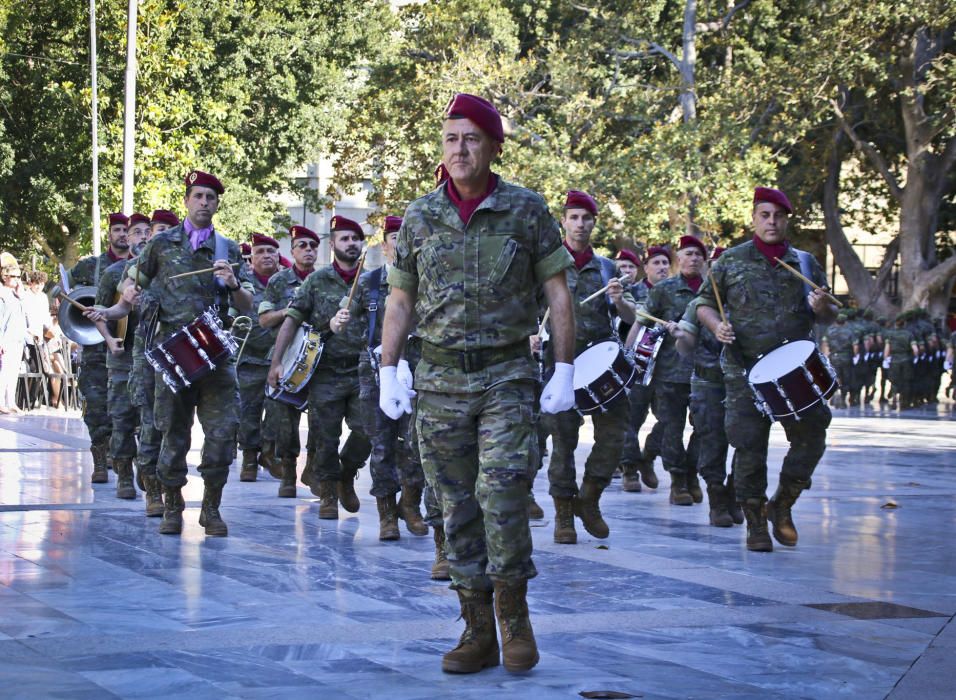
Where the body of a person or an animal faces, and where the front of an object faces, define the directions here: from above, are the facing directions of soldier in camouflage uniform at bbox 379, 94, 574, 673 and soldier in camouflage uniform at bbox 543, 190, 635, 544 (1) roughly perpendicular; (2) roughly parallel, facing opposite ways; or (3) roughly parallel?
roughly parallel

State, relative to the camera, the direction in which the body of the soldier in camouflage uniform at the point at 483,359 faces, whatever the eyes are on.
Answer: toward the camera

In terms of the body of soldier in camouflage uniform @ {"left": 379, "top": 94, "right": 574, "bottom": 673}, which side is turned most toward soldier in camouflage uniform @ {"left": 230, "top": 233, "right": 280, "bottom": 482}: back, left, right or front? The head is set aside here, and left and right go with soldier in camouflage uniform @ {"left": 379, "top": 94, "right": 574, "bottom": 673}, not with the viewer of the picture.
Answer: back

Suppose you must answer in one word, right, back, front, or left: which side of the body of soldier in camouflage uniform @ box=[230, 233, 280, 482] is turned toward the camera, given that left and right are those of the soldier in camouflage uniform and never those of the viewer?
front

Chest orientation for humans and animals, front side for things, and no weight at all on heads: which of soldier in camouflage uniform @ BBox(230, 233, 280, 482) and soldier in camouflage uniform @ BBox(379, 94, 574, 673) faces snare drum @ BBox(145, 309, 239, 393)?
soldier in camouflage uniform @ BBox(230, 233, 280, 482)

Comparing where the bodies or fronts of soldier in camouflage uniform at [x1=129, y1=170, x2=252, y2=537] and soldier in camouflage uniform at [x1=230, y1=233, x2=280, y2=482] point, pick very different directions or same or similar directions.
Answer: same or similar directions

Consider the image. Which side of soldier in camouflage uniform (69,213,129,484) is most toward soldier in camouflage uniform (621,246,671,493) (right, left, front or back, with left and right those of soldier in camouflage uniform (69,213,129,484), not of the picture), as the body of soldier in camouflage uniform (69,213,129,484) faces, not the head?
left

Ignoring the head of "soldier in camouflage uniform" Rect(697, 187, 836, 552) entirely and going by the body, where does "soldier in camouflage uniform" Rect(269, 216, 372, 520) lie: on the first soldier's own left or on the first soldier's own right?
on the first soldier's own right

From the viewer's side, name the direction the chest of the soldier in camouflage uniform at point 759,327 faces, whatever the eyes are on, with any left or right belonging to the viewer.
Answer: facing the viewer
